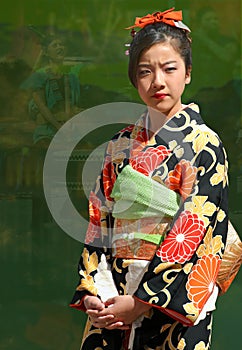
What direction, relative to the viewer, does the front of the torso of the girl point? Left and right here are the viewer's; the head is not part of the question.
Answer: facing the viewer and to the left of the viewer
